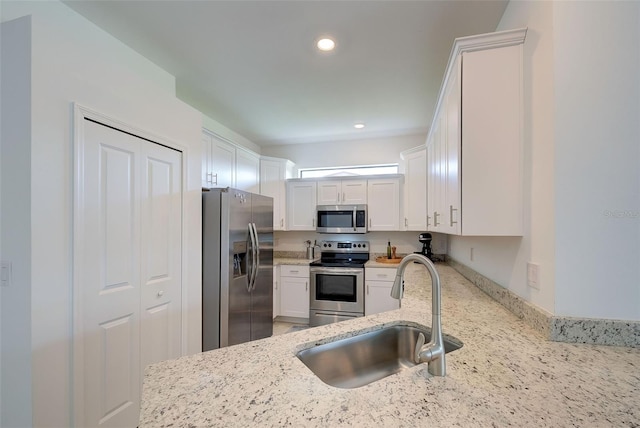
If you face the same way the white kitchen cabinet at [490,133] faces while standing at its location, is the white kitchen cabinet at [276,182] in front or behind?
in front

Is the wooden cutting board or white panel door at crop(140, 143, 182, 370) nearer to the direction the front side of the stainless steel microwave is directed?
the white panel door

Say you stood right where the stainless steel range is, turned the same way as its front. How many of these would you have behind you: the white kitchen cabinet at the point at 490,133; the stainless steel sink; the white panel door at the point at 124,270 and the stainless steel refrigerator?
0

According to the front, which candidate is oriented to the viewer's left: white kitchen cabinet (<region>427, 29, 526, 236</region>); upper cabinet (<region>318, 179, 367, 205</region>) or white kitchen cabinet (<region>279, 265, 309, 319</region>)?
white kitchen cabinet (<region>427, 29, 526, 236</region>)

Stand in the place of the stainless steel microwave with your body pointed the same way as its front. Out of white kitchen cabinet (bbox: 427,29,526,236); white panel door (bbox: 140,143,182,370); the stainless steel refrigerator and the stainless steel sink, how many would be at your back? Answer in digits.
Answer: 0

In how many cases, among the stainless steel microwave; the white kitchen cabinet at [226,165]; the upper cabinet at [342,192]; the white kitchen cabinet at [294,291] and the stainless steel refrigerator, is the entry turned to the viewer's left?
0

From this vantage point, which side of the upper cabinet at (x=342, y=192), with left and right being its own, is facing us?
front

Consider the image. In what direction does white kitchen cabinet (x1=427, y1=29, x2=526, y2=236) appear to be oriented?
to the viewer's left

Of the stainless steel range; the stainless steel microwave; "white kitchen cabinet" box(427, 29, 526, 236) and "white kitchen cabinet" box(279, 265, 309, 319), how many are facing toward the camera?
3

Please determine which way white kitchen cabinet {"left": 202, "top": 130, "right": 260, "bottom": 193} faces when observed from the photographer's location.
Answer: facing the viewer and to the right of the viewer

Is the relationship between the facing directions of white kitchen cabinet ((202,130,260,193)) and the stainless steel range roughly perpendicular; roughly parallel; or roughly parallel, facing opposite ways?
roughly perpendicular

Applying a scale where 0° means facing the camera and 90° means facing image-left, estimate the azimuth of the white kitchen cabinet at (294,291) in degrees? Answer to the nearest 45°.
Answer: approximately 0°

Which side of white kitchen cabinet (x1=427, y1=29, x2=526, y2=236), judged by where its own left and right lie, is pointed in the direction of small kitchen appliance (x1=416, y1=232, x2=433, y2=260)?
right

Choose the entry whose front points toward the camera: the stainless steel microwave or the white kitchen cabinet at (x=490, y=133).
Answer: the stainless steel microwave

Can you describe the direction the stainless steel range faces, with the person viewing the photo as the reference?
facing the viewer

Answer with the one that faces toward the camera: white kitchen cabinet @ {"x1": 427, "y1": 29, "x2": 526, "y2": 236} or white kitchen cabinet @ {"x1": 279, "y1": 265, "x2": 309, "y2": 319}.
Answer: white kitchen cabinet @ {"x1": 279, "y1": 265, "x2": 309, "y2": 319}

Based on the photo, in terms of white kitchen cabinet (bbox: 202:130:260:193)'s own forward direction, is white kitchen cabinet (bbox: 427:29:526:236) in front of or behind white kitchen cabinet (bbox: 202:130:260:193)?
in front

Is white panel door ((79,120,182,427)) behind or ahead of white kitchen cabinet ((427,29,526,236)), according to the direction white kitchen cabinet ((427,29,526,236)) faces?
ahead

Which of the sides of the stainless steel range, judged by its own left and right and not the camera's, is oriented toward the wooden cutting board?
left
